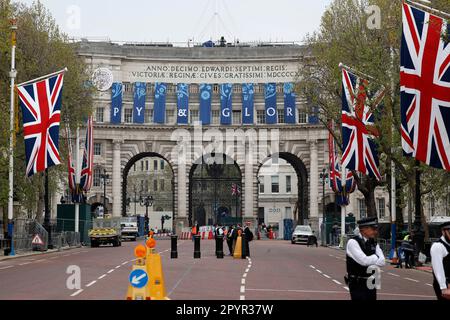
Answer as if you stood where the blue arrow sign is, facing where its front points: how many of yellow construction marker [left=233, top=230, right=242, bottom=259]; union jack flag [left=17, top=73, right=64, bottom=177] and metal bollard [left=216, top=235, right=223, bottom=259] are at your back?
3

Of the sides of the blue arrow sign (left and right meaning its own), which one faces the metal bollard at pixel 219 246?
back

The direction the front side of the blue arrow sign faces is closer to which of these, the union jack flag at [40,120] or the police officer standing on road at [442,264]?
the police officer standing on road

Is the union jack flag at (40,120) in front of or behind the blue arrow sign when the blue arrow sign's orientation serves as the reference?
behind

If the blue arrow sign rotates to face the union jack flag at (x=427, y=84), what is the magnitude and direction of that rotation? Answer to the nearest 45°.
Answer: approximately 135° to its left

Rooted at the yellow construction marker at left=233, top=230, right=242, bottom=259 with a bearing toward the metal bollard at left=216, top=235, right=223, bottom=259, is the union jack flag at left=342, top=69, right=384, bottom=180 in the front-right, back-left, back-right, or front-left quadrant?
back-left

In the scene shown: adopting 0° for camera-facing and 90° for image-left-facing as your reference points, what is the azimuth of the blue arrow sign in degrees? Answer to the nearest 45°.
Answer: approximately 0°

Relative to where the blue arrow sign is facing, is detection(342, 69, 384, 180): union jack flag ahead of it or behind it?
behind

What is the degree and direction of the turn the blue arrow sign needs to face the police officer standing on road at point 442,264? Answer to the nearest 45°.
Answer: approximately 45° to its left

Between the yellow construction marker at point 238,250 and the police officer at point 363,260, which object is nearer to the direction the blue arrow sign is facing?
the police officer
